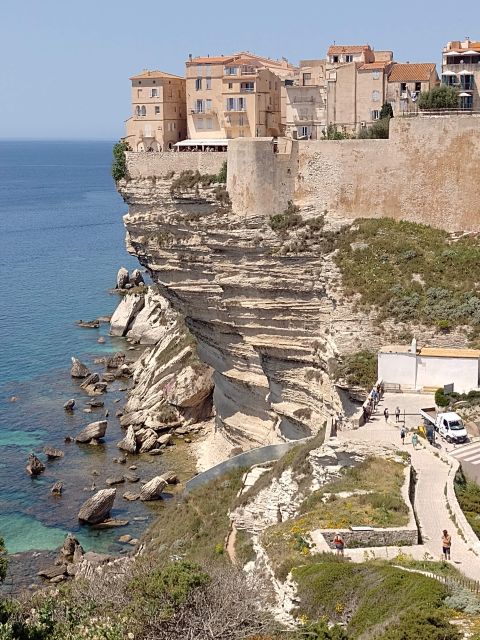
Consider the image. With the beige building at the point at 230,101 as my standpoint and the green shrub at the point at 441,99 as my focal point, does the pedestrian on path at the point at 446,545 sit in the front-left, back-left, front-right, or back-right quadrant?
front-right

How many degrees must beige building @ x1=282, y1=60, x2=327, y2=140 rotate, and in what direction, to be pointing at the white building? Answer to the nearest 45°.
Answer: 0° — it already faces it

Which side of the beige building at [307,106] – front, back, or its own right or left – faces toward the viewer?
front

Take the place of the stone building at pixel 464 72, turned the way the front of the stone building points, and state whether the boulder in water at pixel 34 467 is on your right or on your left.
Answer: on your right

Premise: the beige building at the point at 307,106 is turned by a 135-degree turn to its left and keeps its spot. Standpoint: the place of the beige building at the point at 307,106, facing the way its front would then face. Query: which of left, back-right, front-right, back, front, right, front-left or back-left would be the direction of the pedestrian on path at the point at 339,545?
back-right

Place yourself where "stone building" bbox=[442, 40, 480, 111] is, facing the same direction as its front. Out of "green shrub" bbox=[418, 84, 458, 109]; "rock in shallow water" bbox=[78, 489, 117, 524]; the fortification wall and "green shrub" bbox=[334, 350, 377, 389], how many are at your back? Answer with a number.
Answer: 0

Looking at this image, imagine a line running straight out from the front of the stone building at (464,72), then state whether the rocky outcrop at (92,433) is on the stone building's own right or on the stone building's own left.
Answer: on the stone building's own right

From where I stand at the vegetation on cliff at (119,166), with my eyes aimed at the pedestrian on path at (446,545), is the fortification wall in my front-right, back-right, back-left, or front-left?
front-left

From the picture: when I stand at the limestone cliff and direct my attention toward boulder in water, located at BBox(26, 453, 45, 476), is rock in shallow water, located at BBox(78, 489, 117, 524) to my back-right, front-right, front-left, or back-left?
front-left

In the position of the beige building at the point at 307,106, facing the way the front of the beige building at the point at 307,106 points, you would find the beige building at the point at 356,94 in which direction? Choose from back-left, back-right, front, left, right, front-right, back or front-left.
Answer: front-left

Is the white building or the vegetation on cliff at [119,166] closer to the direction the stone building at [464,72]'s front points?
the white building

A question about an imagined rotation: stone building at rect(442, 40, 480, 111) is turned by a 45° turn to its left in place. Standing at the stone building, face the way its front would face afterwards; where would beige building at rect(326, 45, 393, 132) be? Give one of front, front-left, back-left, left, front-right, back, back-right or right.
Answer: back-right

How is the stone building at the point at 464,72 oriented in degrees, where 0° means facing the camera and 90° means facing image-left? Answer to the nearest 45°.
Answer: approximately 0°

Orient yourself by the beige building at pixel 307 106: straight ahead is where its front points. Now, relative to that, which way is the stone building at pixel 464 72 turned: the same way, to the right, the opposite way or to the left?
the same way

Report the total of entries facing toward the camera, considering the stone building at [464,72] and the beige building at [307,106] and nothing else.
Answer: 2

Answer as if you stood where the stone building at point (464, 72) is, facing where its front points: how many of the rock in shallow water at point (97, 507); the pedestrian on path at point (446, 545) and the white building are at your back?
0

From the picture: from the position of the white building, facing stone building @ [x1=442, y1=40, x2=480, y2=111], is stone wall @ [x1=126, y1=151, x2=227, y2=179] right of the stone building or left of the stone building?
left
